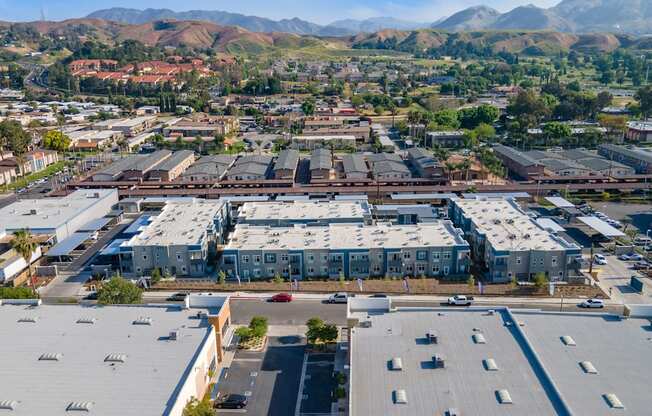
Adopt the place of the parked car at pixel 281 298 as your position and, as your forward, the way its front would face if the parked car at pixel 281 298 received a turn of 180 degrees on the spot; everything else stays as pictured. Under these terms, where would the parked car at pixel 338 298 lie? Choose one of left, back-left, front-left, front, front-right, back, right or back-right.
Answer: front

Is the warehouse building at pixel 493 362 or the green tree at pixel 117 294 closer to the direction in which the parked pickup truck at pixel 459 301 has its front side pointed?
the green tree

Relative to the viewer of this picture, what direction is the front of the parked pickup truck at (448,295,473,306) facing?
facing to the left of the viewer

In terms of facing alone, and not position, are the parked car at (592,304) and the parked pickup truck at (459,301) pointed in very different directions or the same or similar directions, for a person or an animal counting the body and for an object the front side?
same or similar directions

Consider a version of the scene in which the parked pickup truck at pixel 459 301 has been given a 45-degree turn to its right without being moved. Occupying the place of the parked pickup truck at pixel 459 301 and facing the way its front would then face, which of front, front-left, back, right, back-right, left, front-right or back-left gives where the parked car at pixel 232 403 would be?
left

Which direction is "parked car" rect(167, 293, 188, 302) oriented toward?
to the viewer's left

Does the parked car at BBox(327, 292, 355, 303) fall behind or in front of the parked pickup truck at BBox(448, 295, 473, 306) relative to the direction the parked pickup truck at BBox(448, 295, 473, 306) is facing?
in front

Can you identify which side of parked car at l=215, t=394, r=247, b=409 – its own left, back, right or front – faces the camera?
left

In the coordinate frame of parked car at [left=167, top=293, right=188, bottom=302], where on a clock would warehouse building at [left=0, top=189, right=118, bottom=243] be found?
The warehouse building is roughly at 2 o'clock from the parked car.

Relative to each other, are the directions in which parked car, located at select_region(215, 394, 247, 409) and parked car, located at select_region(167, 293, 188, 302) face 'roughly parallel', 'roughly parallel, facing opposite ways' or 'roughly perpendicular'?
roughly parallel

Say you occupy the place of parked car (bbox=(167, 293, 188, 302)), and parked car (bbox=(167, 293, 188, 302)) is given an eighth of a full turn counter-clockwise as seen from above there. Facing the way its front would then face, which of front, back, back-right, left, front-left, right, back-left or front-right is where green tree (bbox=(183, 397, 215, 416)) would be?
front-left

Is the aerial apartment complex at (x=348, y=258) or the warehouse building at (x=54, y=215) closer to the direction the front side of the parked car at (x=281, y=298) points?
the warehouse building

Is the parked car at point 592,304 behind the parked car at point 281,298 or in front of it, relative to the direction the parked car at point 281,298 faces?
behind

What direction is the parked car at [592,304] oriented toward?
to the viewer's left

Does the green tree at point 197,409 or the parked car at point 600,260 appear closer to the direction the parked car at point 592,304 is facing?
the green tree

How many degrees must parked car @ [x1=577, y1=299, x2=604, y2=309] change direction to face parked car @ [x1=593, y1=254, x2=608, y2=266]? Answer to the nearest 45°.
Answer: approximately 90° to its right

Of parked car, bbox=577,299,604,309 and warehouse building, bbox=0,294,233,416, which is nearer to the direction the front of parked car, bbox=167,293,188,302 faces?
the warehouse building
